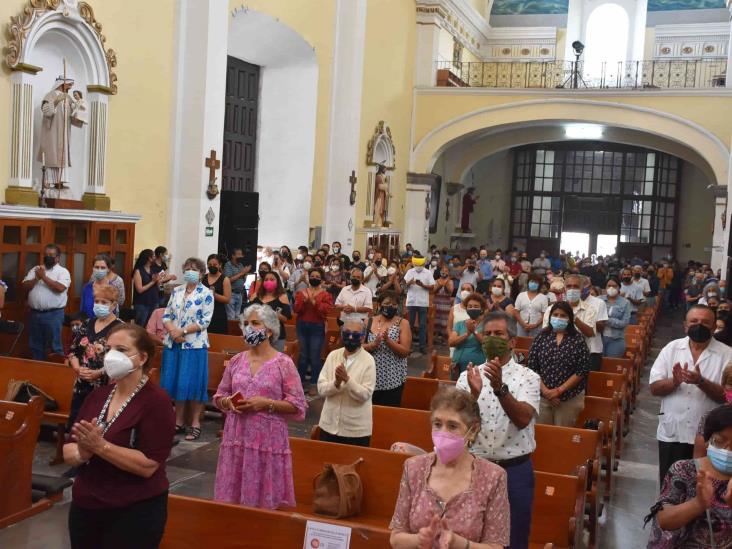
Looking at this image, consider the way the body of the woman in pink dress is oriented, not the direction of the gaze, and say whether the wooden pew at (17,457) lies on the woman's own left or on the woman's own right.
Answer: on the woman's own right

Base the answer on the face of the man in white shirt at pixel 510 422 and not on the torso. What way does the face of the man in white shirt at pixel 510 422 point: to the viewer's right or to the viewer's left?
to the viewer's left

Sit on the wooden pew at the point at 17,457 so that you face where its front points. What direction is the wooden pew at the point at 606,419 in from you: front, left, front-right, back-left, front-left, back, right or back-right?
back-left

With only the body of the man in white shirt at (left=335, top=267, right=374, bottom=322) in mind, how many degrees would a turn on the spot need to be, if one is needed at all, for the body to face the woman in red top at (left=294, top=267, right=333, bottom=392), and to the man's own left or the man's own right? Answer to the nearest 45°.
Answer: approximately 45° to the man's own right

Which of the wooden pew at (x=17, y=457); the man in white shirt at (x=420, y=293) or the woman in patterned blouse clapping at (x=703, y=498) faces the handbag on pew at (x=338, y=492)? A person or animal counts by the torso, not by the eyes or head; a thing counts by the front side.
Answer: the man in white shirt

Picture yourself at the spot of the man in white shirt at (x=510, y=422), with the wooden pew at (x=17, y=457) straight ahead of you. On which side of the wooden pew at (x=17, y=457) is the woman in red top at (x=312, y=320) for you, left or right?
right

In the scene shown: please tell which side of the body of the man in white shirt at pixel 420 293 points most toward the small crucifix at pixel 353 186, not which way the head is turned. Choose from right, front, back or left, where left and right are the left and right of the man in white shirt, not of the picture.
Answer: back

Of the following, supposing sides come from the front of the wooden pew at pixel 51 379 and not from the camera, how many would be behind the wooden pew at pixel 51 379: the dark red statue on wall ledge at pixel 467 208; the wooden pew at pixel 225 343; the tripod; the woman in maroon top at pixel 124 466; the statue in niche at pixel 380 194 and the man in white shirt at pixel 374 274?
5
